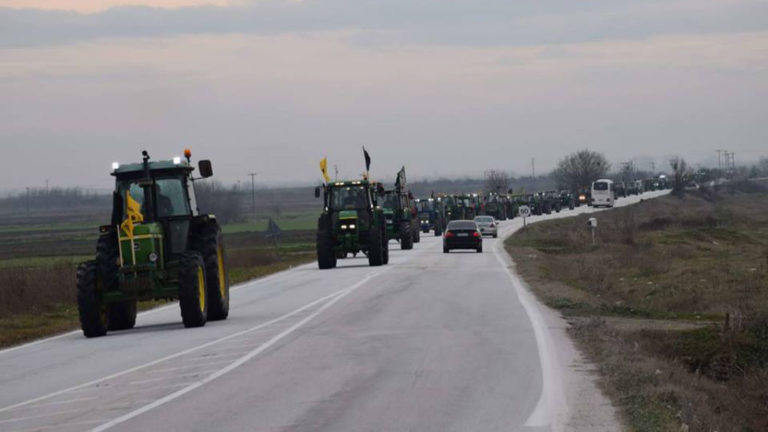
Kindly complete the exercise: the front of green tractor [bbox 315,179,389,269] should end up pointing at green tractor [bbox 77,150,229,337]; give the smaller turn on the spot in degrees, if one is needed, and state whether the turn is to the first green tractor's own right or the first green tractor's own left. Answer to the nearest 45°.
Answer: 0° — it already faces it

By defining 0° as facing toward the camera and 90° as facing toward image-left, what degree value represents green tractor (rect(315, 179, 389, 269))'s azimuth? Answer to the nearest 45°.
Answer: approximately 0°

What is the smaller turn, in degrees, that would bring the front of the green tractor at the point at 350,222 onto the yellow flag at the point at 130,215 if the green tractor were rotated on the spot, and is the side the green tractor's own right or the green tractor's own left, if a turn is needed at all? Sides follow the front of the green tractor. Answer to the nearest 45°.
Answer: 0° — it already faces it
